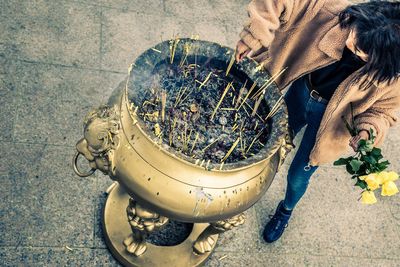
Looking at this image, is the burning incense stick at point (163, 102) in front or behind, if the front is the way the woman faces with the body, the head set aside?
in front

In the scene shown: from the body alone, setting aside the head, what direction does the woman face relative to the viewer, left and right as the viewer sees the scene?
facing the viewer and to the left of the viewer

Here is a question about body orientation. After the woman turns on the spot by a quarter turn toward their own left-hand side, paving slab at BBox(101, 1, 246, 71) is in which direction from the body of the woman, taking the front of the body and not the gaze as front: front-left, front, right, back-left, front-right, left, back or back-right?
back

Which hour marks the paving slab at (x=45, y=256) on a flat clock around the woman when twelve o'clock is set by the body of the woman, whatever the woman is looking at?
The paving slab is roughly at 12 o'clock from the woman.

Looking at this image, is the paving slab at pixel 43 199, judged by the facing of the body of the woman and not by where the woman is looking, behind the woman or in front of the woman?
in front

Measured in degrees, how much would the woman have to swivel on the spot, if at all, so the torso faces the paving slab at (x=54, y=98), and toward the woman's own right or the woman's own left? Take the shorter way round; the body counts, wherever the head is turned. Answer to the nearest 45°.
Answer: approximately 45° to the woman's own right
